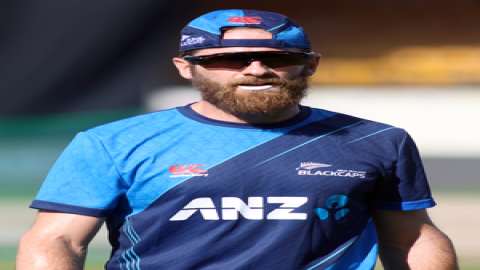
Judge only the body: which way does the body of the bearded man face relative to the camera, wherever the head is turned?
toward the camera
